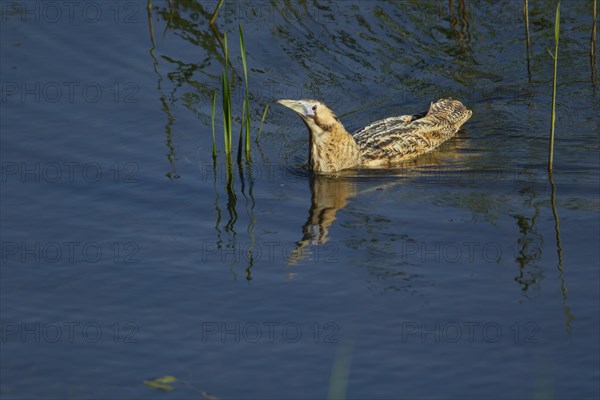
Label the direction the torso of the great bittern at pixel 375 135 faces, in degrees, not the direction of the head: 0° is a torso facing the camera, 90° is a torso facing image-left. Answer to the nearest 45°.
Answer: approximately 90°
